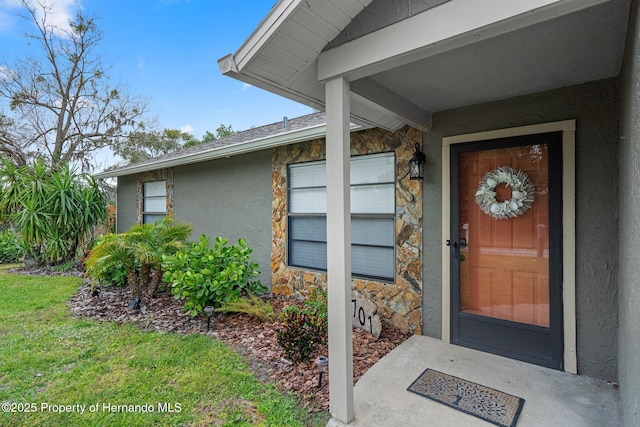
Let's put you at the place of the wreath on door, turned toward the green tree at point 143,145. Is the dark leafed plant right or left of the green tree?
left

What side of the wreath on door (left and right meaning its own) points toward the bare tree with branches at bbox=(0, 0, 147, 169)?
right

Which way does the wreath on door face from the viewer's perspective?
toward the camera

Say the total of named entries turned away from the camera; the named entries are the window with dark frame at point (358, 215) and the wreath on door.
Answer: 0

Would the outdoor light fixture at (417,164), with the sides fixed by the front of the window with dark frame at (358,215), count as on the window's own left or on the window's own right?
on the window's own left

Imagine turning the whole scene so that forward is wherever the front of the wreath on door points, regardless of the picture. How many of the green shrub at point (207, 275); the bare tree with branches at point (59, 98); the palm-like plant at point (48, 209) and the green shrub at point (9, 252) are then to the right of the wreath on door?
4

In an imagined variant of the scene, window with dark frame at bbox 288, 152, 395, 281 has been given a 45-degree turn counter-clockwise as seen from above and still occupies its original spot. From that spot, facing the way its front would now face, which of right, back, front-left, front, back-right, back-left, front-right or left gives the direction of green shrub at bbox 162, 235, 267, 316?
right

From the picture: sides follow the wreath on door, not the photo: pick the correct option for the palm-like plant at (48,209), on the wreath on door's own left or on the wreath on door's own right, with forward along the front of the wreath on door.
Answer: on the wreath on door's own right

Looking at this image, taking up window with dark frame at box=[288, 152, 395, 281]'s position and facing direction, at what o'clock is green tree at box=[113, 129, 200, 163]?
The green tree is roughly at 3 o'clock from the window with dark frame.

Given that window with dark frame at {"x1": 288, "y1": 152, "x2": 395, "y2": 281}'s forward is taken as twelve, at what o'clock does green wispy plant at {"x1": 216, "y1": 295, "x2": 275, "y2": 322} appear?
The green wispy plant is roughly at 1 o'clock from the window with dark frame.

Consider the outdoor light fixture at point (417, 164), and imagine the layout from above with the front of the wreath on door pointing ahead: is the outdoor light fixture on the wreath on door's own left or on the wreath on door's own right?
on the wreath on door's own right

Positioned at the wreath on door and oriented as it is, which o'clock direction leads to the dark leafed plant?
The dark leafed plant is roughly at 2 o'clock from the wreath on door.

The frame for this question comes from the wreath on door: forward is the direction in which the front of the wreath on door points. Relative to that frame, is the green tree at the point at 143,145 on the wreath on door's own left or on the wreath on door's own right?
on the wreath on door's own right

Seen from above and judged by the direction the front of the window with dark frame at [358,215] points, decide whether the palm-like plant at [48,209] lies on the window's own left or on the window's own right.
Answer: on the window's own right

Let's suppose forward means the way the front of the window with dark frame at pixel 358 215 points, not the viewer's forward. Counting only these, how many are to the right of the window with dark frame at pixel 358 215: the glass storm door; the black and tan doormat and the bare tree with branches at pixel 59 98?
1
